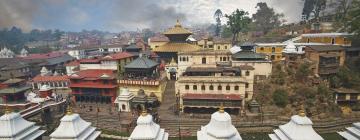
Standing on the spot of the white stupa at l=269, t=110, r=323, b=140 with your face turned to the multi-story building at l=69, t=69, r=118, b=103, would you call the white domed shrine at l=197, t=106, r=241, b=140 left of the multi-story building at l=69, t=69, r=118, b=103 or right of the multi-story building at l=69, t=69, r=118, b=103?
left

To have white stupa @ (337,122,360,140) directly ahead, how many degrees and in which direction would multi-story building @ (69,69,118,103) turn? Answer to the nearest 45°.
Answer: approximately 45° to its left

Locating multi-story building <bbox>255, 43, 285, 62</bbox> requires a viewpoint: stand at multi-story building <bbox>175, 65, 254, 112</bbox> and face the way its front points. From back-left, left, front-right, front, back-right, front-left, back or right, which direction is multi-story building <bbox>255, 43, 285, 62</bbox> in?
back-left

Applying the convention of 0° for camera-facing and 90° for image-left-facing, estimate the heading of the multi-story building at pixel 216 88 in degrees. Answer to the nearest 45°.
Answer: approximately 0°

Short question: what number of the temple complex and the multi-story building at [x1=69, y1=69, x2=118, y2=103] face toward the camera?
2

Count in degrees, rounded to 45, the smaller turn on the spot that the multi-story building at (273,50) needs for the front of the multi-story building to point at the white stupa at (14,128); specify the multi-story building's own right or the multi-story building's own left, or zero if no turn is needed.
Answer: approximately 45° to the multi-story building's own right

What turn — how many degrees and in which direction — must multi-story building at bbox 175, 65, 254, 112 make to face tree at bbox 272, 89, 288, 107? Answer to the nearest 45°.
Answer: approximately 90° to its left

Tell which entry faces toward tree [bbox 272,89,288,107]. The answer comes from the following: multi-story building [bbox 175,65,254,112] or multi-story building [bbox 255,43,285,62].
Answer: multi-story building [bbox 255,43,285,62]

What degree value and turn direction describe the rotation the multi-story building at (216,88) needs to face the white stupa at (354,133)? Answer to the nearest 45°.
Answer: approximately 45° to its left

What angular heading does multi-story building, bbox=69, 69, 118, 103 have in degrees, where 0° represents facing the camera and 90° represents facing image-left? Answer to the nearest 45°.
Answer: approximately 0°
